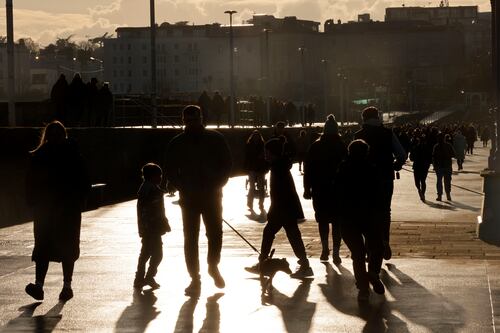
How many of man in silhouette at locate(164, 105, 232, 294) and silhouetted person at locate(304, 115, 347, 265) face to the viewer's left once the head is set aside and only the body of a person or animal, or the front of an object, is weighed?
0
